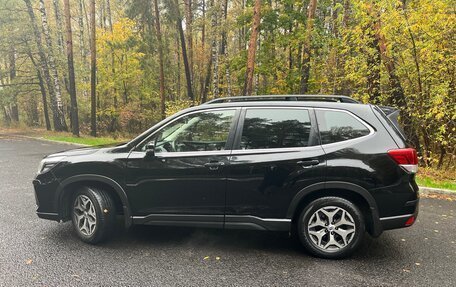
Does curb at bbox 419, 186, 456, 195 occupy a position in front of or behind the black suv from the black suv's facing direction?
behind

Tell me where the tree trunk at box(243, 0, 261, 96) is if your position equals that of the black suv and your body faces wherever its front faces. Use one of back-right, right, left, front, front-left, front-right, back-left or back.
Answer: right

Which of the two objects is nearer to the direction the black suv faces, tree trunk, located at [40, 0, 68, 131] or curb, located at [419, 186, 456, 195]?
the tree trunk

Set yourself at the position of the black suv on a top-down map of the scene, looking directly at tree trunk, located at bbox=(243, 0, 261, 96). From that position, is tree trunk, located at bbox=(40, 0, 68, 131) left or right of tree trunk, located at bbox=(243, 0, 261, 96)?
left

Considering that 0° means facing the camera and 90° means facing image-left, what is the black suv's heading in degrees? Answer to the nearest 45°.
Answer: approximately 90°

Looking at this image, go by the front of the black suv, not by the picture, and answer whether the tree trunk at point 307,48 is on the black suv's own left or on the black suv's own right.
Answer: on the black suv's own right

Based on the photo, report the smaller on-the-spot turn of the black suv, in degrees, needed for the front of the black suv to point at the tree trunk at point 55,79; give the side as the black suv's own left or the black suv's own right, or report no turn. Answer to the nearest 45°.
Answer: approximately 45° to the black suv's own right

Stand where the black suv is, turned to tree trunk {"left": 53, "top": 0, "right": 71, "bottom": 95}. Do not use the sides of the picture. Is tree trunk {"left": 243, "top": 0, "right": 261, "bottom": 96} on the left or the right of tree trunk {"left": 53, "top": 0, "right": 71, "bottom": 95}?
right

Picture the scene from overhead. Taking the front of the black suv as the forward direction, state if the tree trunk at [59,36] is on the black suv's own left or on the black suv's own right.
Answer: on the black suv's own right
